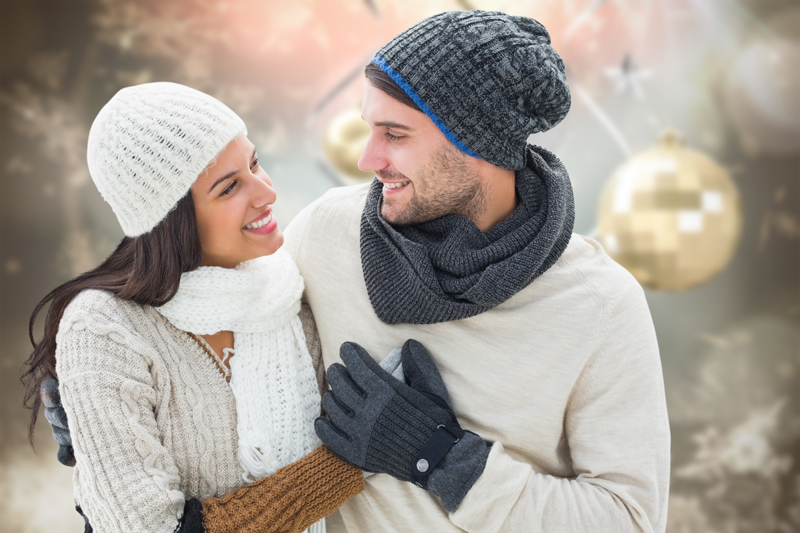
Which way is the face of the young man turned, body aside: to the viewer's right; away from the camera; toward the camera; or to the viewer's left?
to the viewer's left

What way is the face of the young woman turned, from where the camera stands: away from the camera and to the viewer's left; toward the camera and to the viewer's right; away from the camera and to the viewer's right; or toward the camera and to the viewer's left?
toward the camera and to the viewer's right

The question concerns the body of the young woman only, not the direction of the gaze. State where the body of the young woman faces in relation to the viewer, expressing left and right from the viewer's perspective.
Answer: facing the viewer and to the right of the viewer
